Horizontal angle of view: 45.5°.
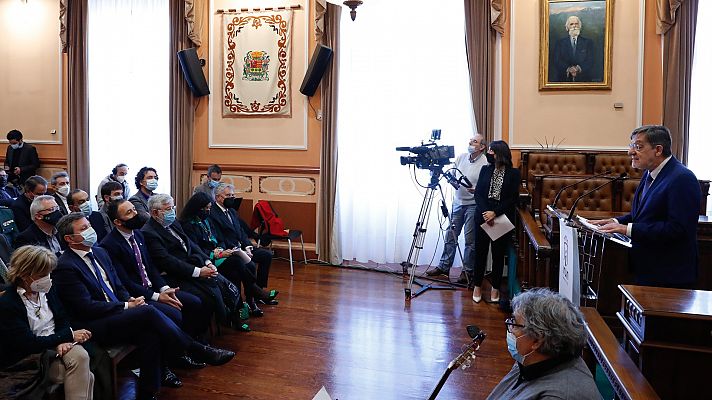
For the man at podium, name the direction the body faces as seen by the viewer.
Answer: to the viewer's left

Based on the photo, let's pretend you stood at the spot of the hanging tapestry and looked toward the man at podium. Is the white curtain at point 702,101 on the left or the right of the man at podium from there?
left

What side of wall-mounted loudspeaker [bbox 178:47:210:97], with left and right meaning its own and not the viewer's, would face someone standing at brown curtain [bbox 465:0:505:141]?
left

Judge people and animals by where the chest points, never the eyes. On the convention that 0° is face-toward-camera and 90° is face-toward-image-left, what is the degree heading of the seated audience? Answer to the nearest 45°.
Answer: approximately 315°

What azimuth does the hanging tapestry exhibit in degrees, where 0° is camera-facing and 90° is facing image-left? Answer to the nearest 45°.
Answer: approximately 0°

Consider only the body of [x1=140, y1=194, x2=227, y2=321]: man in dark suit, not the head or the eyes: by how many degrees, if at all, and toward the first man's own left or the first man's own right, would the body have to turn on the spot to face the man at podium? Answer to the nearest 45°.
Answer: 0° — they already face them

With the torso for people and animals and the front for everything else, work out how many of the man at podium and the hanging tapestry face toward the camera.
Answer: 1

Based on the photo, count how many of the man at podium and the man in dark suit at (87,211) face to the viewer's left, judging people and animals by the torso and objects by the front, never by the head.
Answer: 1

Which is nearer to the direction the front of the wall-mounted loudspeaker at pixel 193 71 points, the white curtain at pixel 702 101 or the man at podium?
the man at podium

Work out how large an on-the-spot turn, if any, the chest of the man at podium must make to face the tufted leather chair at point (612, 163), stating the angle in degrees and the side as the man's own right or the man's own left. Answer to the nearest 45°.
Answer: approximately 90° to the man's own right
